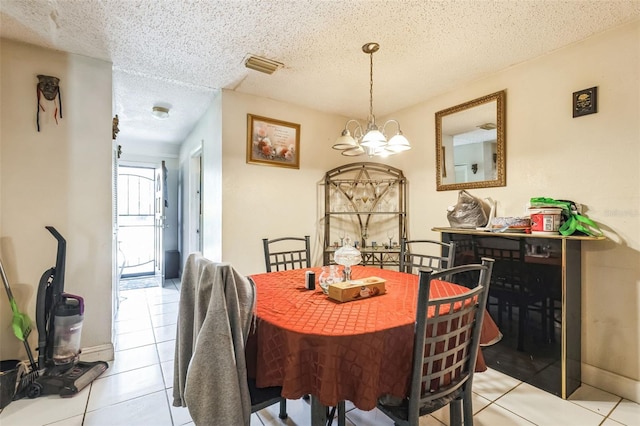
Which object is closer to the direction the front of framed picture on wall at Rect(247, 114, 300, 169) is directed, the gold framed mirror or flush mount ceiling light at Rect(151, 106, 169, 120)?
the gold framed mirror

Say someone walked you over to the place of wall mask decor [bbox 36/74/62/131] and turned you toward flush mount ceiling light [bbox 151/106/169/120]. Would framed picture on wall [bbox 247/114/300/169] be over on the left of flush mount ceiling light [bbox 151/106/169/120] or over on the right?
right

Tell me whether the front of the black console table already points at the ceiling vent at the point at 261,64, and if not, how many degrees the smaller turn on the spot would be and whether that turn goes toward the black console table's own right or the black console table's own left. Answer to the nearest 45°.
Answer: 0° — it already faces it

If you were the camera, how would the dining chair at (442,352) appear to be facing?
facing away from the viewer and to the left of the viewer
